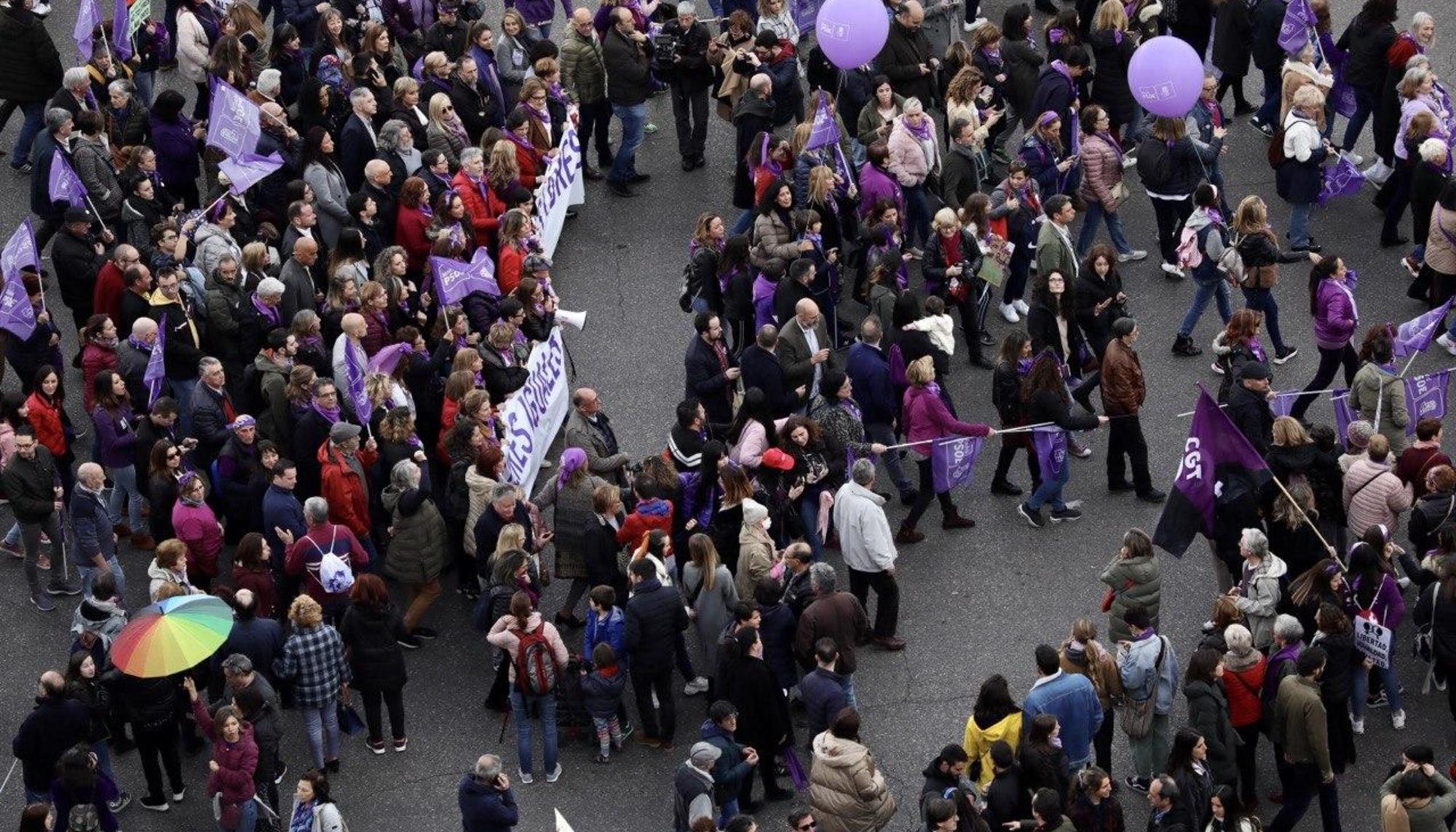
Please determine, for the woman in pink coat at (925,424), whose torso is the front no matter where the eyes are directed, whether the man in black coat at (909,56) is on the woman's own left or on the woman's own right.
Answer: on the woman's own left

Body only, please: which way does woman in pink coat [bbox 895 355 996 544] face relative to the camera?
to the viewer's right

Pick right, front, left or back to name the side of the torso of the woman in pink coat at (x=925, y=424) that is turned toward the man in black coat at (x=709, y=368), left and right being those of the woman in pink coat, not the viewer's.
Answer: back
